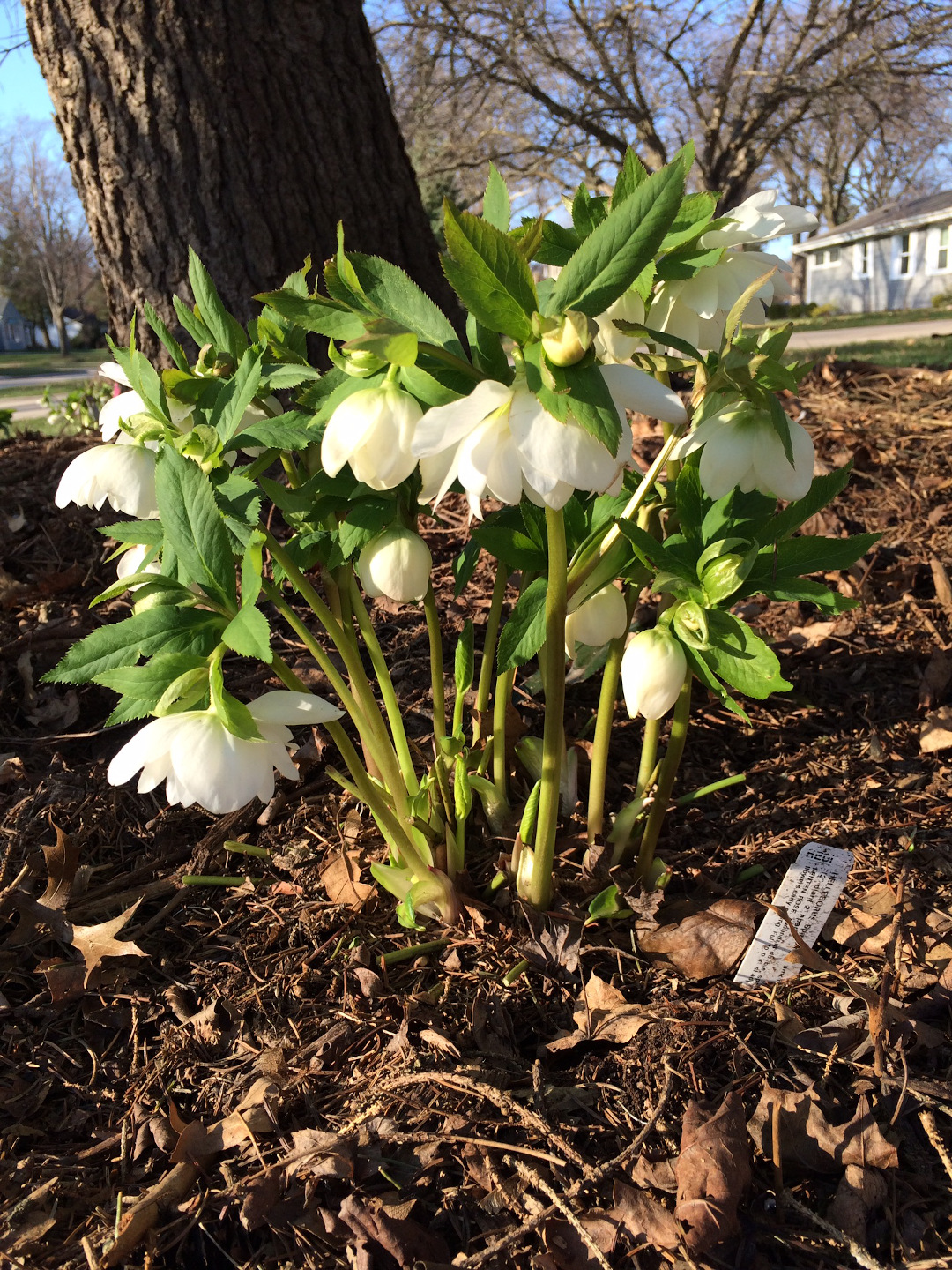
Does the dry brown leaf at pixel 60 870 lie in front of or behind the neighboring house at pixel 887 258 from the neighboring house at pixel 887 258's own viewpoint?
in front

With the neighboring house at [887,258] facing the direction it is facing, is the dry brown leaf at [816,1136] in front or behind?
in front

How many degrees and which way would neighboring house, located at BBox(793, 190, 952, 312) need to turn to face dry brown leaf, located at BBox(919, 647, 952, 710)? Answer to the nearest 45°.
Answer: approximately 45° to its left

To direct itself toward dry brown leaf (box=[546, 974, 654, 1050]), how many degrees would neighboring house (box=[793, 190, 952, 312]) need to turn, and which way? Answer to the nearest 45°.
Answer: approximately 45° to its left

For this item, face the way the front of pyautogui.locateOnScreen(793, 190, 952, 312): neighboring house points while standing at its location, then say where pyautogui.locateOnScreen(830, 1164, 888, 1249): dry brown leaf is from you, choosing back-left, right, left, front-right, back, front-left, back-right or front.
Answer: front-left

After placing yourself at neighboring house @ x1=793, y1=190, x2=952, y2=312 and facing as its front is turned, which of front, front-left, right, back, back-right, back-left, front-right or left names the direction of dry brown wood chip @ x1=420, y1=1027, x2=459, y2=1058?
front-left

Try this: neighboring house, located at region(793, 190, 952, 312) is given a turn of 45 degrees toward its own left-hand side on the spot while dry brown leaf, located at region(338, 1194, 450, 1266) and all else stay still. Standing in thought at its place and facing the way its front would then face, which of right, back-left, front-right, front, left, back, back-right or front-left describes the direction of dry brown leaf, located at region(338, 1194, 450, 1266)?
front

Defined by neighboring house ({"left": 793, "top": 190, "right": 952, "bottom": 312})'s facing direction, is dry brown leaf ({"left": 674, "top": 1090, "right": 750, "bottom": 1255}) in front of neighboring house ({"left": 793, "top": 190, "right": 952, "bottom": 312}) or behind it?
in front
